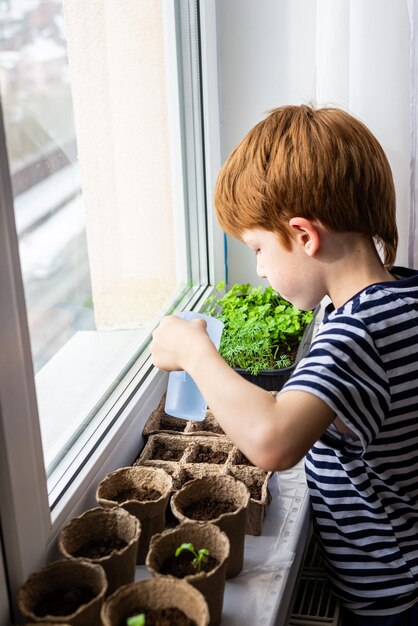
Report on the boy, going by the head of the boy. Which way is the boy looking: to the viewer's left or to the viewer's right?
to the viewer's left

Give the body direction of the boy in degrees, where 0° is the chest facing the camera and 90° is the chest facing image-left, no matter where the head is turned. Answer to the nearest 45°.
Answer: approximately 90°

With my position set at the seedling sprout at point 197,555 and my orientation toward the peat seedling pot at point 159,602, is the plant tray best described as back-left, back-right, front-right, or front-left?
back-right

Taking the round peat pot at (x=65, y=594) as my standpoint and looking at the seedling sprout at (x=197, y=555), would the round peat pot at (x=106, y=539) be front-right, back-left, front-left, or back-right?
front-left
